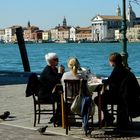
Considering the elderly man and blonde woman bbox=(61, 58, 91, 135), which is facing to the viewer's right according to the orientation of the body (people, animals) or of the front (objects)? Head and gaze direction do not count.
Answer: the elderly man

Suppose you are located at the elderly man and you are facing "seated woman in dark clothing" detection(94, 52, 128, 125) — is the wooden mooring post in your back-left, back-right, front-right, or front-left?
back-left

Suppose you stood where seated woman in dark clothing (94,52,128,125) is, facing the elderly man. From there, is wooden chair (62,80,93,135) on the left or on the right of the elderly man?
left

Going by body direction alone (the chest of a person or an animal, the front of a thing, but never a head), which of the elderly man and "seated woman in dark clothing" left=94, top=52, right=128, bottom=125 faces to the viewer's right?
the elderly man

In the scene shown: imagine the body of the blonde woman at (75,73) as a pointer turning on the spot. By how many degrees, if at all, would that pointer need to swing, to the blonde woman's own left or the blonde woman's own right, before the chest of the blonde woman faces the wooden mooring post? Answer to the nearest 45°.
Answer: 0° — they already face it

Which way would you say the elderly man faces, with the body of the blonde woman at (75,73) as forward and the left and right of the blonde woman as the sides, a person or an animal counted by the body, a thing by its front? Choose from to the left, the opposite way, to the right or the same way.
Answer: to the right

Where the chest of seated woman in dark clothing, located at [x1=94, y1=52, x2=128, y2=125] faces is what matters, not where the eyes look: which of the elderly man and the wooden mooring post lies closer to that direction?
the elderly man

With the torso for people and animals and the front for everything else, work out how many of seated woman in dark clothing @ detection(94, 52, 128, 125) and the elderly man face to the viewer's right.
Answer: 1

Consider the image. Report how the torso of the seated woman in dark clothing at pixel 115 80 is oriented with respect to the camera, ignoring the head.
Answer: to the viewer's left

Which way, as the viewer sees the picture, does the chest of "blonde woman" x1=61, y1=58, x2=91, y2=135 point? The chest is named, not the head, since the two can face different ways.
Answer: away from the camera

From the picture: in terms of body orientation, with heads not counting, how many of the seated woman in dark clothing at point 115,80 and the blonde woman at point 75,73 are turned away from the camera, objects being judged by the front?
1

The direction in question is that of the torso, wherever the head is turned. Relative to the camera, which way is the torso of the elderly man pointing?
to the viewer's right

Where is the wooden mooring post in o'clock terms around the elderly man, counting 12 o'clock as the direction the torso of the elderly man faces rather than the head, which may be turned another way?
The wooden mooring post is roughly at 9 o'clock from the elderly man.

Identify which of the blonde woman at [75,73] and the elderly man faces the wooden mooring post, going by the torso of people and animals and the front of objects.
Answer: the blonde woman
